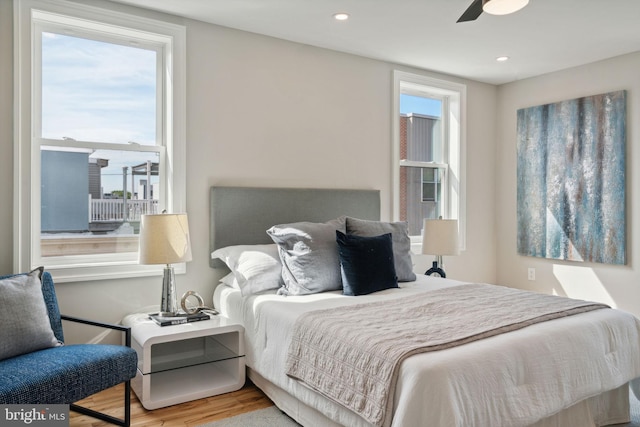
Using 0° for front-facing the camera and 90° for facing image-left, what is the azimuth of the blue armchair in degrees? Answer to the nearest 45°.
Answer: approximately 315°

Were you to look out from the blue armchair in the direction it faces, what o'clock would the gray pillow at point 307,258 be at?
The gray pillow is roughly at 10 o'clock from the blue armchair.

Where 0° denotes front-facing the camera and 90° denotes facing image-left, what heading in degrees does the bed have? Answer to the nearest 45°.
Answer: approximately 315°

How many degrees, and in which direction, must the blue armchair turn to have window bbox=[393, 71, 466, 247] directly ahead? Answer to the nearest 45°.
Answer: approximately 45° to its left

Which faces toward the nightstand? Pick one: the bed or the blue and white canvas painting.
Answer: the blue and white canvas painting

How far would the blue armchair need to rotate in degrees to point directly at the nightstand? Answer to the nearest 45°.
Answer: approximately 90° to its left

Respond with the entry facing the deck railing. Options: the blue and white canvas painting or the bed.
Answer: the blue and white canvas painting

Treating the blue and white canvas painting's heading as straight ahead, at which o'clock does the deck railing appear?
The deck railing is roughly at 12 o'clock from the blue and white canvas painting.

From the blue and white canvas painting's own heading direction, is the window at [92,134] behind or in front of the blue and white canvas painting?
in front

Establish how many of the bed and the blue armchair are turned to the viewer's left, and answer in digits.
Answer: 0

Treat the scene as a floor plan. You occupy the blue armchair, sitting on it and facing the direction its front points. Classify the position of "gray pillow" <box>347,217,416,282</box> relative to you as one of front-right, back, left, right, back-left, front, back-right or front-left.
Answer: front-left

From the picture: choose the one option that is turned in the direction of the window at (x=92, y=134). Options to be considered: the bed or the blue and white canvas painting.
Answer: the blue and white canvas painting

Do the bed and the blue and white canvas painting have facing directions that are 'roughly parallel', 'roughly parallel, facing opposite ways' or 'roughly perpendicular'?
roughly perpendicular

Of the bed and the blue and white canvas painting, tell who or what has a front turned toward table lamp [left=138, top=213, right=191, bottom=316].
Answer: the blue and white canvas painting

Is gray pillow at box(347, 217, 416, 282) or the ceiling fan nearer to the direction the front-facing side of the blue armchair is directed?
the ceiling fan

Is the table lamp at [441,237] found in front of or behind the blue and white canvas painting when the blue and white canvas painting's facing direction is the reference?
in front

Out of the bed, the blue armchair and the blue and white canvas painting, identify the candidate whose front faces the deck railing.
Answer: the blue and white canvas painting

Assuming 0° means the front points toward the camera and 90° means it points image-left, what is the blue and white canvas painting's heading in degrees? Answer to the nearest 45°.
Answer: approximately 45°

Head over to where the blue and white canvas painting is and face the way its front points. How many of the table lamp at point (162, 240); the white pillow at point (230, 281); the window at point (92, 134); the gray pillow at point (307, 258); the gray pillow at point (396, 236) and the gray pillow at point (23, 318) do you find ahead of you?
6
